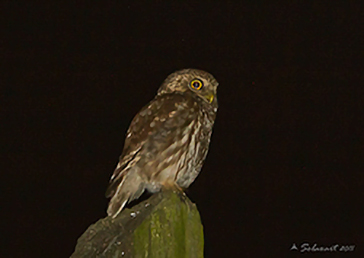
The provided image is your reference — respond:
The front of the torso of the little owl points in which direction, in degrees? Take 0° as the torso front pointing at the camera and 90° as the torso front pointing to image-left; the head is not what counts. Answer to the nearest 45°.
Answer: approximately 270°
